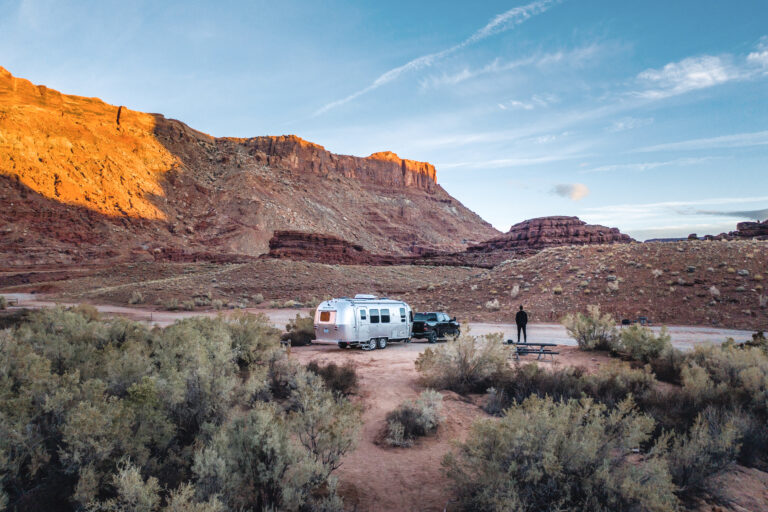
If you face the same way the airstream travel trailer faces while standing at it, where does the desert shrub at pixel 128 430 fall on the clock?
The desert shrub is roughly at 5 o'clock from the airstream travel trailer.

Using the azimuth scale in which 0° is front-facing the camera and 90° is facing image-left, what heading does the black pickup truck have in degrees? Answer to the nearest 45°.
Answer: approximately 225°

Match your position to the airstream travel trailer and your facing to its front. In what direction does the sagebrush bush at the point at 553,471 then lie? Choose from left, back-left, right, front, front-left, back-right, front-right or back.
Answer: back-right

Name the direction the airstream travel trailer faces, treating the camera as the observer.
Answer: facing away from the viewer and to the right of the viewer

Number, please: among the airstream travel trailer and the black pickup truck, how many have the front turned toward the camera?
0

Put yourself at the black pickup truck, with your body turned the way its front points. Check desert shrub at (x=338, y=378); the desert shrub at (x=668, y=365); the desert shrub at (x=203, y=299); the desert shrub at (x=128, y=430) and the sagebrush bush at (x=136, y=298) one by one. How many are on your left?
2
